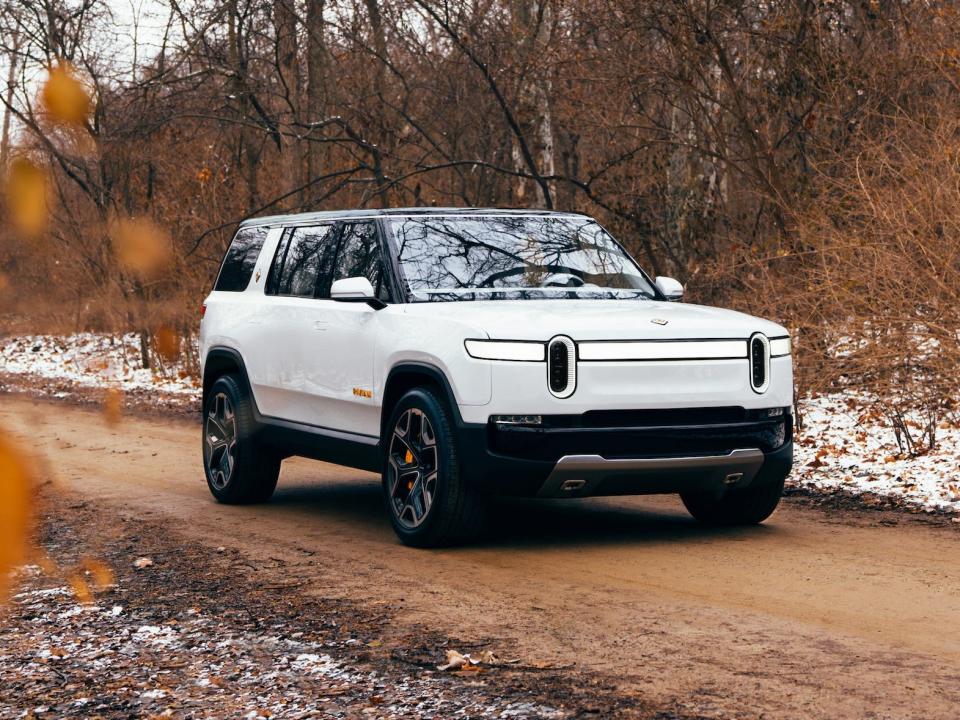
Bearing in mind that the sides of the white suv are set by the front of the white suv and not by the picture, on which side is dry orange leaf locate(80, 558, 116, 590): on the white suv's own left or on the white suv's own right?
on the white suv's own right

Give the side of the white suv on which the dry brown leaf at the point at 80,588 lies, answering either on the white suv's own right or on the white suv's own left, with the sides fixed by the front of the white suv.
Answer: on the white suv's own right

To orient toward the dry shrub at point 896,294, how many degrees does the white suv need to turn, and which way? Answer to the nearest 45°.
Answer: approximately 90° to its left

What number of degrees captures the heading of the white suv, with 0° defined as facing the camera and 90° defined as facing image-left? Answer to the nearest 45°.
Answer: approximately 315°
